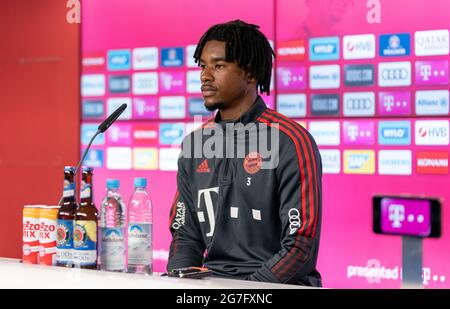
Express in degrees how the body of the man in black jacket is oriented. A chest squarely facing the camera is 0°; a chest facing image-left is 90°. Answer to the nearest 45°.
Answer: approximately 45°
